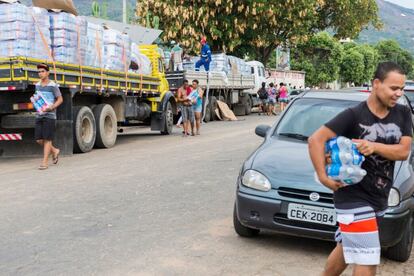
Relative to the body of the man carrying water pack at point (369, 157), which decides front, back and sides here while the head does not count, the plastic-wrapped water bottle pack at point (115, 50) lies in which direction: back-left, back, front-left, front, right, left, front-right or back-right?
back

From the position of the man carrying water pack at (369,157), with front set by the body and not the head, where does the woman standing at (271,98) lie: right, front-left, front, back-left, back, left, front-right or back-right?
back-left

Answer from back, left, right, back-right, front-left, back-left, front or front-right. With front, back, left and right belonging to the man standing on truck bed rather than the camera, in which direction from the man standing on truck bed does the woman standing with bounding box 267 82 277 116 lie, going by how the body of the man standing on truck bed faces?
back-right

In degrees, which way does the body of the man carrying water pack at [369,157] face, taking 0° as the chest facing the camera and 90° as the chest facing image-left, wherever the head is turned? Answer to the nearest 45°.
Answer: approximately 315°

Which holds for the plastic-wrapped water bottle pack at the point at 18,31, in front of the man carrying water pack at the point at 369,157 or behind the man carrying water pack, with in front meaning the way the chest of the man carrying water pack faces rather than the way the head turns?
behind

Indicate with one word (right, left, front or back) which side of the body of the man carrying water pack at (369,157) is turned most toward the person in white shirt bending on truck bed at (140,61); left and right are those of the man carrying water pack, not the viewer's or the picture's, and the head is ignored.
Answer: back

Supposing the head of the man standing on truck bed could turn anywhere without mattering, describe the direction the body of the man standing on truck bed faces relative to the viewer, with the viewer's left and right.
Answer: facing to the left of the viewer

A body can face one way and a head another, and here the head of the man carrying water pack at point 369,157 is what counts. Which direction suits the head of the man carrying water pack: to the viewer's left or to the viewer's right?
to the viewer's right
